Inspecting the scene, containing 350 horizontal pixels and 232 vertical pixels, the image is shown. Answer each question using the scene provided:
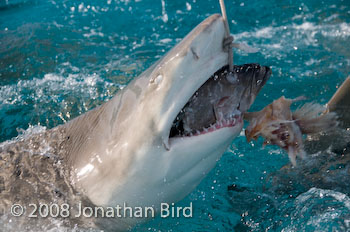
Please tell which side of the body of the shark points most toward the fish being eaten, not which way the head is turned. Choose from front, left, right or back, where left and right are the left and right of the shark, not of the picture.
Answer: front

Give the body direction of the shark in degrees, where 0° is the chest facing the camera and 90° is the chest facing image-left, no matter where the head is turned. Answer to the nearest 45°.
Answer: approximately 270°
